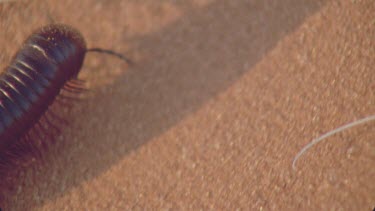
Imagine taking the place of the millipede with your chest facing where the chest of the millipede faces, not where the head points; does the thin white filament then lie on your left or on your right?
on your right

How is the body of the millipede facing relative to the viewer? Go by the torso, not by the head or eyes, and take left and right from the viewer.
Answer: facing away from the viewer and to the right of the viewer
